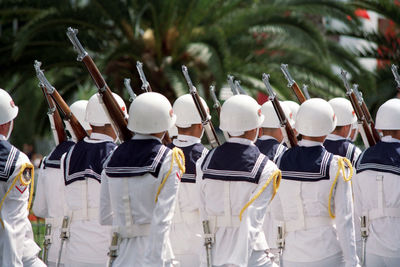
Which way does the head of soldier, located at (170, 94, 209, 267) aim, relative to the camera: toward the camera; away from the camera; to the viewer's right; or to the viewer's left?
away from the camera

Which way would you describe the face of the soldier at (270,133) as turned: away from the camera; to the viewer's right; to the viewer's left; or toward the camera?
away from the camera

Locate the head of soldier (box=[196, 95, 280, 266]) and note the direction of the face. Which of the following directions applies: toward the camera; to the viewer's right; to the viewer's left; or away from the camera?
away from the camera

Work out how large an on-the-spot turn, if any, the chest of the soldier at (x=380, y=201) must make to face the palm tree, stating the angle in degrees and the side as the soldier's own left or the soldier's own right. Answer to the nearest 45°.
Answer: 0° — they already face it

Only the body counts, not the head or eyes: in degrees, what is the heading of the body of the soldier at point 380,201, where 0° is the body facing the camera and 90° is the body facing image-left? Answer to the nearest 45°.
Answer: approximately 180°

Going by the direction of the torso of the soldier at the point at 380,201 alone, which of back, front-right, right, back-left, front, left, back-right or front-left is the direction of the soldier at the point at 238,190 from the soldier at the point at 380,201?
back-left

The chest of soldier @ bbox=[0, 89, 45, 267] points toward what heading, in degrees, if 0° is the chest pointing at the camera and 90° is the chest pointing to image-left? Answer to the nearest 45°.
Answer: approximately 225°

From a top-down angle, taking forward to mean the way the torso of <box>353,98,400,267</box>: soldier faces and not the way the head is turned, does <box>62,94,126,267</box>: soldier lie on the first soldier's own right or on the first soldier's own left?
on the first soldier's own left

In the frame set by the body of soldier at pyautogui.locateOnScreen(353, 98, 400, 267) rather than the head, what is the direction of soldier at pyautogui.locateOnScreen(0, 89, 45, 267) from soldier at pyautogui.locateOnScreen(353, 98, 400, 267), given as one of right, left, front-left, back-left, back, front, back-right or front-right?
back-left

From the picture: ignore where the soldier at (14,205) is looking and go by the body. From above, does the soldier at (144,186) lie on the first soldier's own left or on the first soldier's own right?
on the first soldier's own right
